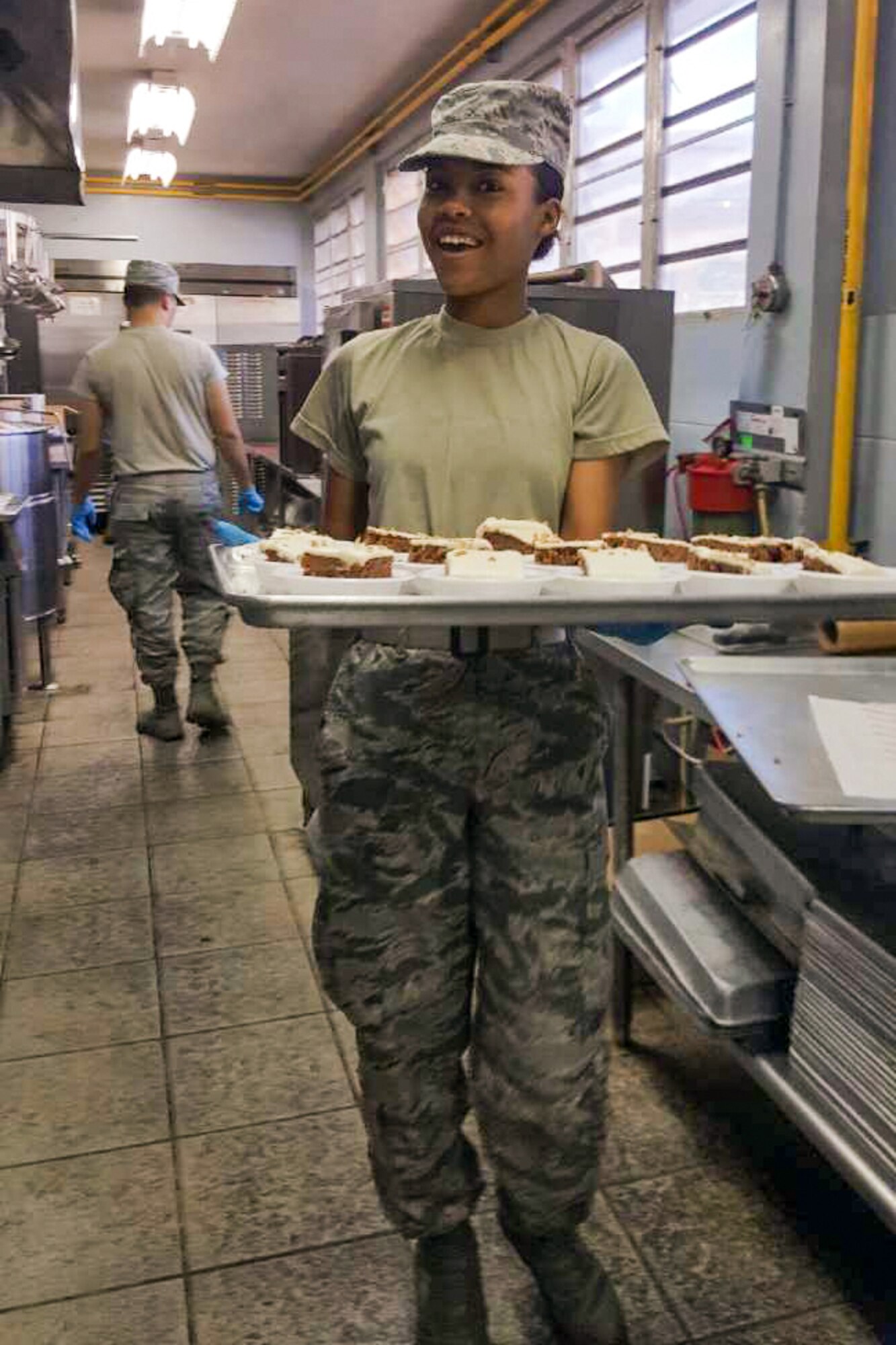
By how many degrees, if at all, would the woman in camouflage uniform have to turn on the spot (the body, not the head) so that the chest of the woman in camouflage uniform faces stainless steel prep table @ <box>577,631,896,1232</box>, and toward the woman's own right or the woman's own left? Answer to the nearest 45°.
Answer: approximately 135° to the woman's own left

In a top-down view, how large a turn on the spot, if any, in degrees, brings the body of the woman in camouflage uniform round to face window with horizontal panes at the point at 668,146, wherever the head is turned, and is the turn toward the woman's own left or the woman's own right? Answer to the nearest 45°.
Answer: approximately 180°

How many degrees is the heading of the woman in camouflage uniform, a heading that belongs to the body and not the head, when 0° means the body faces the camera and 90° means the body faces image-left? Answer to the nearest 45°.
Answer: approximately 0°

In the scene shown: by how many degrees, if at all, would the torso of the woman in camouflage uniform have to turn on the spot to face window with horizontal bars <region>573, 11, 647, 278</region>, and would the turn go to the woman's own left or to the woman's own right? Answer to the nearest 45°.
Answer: approximately 180°

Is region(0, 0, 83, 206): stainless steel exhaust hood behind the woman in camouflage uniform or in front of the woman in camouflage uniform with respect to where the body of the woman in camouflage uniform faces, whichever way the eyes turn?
behind

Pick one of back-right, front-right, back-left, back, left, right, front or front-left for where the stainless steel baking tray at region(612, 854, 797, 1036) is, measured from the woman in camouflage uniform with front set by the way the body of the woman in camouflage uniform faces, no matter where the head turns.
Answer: back-left
